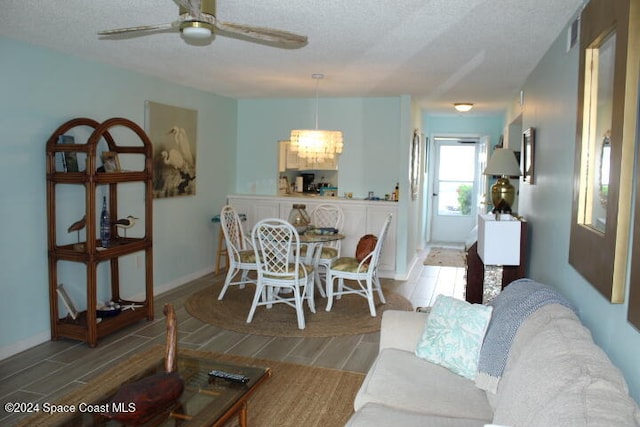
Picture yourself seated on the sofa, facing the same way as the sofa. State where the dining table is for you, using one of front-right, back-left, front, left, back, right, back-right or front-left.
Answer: front-right

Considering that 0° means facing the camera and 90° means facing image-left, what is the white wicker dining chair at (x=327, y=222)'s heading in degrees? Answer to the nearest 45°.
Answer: approximately 45°

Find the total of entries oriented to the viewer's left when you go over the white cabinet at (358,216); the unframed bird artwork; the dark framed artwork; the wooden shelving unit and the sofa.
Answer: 2

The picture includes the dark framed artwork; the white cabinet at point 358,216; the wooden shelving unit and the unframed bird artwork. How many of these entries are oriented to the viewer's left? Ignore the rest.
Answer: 1

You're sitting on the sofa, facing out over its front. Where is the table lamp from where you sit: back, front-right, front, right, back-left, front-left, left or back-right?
right

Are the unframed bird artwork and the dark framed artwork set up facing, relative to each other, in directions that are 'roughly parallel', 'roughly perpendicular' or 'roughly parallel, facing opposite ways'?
roughly parallel, facing opposite ways

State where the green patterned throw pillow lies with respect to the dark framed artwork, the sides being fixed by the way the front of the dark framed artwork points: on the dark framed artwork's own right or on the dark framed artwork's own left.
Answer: on the dark framed artwork's own left

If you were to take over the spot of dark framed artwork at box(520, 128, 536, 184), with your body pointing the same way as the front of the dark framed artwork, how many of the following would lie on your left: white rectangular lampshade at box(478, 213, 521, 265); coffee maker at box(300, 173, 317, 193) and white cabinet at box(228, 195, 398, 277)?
1

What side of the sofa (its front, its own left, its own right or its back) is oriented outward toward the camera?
left

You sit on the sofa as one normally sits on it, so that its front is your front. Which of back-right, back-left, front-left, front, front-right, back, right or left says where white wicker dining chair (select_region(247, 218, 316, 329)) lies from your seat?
front-right

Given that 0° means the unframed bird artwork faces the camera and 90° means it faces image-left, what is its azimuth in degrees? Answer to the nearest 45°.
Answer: approximately 315°

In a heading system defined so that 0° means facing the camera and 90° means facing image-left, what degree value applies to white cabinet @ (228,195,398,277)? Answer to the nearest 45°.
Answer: approximately 0°

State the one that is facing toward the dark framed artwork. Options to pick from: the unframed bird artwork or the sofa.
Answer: the unframed bird artwork

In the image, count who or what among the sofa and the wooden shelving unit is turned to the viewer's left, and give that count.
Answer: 1

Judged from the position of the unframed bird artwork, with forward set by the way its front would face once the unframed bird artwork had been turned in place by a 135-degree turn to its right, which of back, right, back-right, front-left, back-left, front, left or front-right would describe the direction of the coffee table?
left

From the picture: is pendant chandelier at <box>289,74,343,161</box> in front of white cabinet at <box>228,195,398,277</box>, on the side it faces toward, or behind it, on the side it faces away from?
in front

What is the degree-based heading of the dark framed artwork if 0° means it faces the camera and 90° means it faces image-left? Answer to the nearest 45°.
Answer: approximately 90°

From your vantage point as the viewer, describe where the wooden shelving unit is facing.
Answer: facing the viewer and to the right of the viewer
